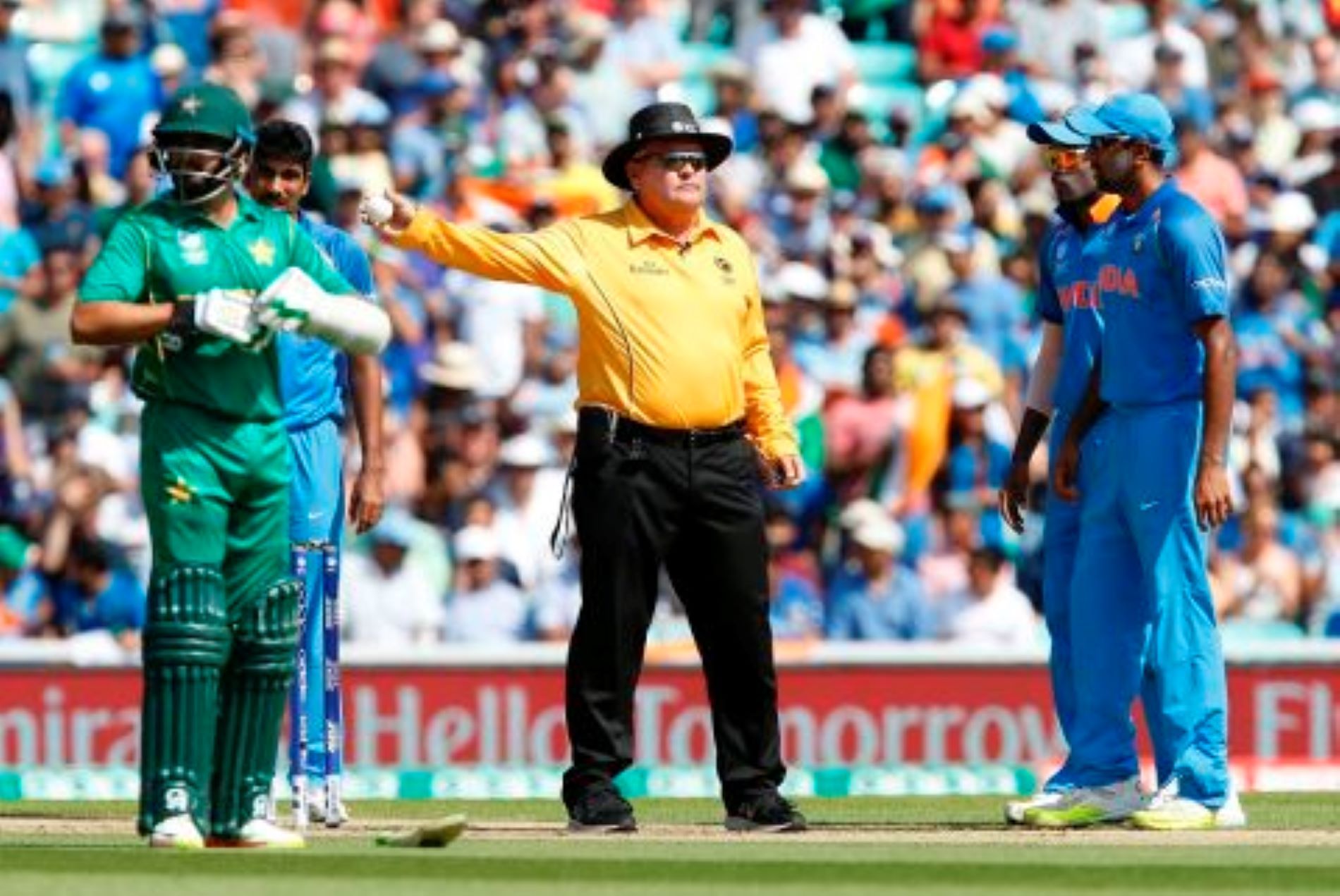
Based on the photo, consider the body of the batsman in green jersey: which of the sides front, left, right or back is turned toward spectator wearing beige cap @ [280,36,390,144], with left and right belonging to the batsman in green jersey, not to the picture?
back

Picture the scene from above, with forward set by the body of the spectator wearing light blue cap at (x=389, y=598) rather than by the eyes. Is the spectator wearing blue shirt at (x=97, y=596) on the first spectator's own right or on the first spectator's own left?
on the first spectator's own right

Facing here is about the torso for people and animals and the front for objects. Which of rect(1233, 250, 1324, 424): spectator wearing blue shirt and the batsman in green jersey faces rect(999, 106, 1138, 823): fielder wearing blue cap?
the spectator wearing blue shirt

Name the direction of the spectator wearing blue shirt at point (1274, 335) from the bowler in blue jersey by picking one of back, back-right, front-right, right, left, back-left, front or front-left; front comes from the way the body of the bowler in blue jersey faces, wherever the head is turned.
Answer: back-left

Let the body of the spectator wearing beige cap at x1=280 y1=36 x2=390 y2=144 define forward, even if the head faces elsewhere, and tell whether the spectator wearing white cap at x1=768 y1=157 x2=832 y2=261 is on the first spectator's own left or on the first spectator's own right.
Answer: on the first spectator's own left

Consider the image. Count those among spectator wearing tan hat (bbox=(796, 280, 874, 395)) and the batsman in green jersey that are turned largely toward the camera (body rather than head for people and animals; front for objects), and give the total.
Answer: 2

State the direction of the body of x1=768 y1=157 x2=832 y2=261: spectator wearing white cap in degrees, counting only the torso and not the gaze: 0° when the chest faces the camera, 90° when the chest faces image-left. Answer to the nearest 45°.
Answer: approximately 0°

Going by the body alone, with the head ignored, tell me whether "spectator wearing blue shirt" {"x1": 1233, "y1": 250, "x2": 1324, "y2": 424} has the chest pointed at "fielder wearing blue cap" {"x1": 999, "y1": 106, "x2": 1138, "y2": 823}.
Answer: yes
